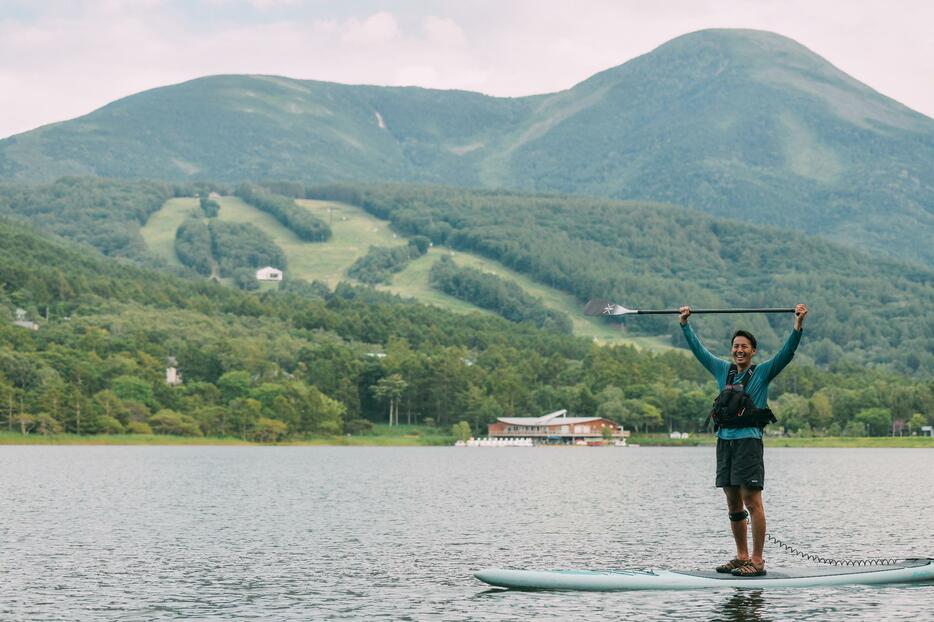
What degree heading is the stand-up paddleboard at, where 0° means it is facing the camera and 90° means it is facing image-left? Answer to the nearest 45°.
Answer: approximately 90°

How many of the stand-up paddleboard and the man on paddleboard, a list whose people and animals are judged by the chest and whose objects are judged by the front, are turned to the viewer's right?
0

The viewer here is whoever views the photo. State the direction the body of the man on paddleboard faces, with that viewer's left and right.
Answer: facing the viewer and to the left of the viewer
